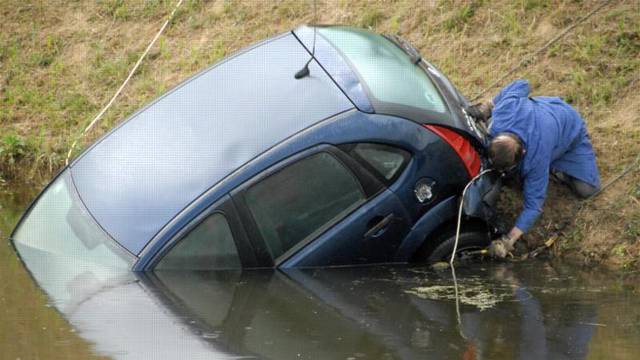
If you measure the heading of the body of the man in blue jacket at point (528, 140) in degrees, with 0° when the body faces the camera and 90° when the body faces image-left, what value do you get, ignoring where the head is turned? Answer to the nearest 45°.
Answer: approximately 45°

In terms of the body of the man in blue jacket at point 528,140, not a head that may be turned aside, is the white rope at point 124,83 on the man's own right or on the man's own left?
on the man's own right

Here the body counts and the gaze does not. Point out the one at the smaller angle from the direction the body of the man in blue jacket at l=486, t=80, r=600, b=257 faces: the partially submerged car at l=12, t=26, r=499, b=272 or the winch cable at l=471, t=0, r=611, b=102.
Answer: the partially submerged car

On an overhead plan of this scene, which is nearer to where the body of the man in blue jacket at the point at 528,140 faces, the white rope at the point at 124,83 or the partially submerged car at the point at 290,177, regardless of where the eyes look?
the partially submerged car

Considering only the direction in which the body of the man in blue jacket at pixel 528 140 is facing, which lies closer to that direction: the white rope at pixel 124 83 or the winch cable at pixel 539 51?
the white rope
